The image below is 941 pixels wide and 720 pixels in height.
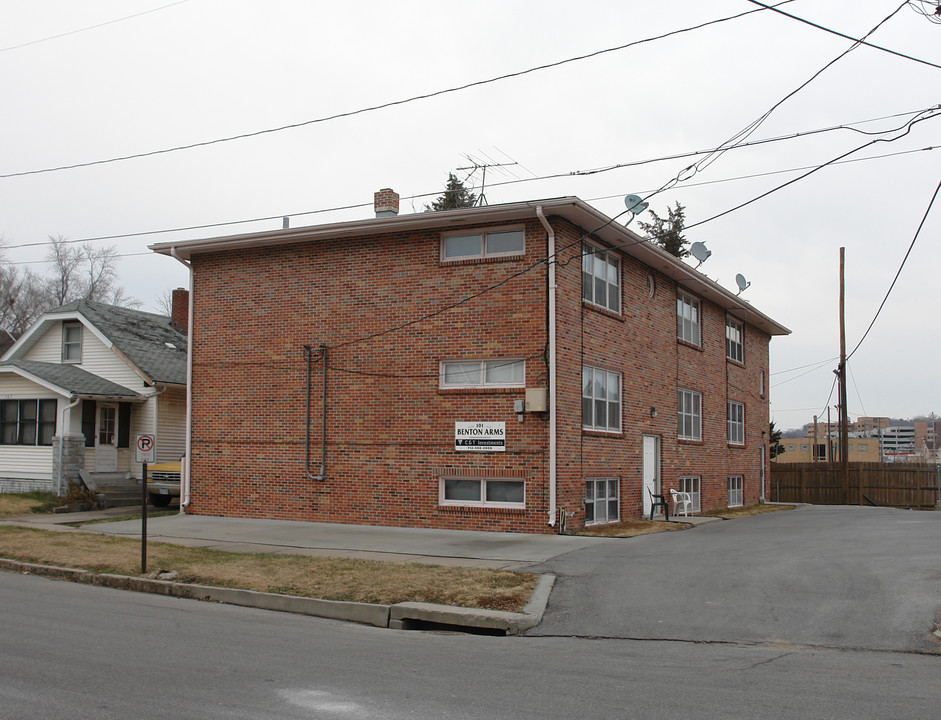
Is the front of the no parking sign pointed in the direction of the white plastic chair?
no

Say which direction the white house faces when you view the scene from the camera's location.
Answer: facing the viewer and to the left of the viewer

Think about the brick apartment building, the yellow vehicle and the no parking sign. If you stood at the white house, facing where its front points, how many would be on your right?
0

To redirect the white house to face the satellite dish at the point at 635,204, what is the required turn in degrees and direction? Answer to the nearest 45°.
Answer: approximately 90° to its left

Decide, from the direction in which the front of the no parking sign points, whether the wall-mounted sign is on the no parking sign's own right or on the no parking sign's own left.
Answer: on the no parking sign's own left

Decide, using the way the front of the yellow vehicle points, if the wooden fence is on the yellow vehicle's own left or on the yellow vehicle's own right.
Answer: on the yellow vehicle's own left

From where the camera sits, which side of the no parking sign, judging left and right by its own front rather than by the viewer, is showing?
front

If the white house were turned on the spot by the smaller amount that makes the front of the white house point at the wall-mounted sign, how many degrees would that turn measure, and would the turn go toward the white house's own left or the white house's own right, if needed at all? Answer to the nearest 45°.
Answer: approximately 90° to the white house's own left

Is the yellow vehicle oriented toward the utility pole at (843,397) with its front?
no

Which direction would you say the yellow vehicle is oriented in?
toward the camera

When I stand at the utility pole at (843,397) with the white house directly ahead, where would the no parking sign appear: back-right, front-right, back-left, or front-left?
front-left

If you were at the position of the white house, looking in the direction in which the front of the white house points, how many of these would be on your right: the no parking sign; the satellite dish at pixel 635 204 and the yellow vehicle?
0
